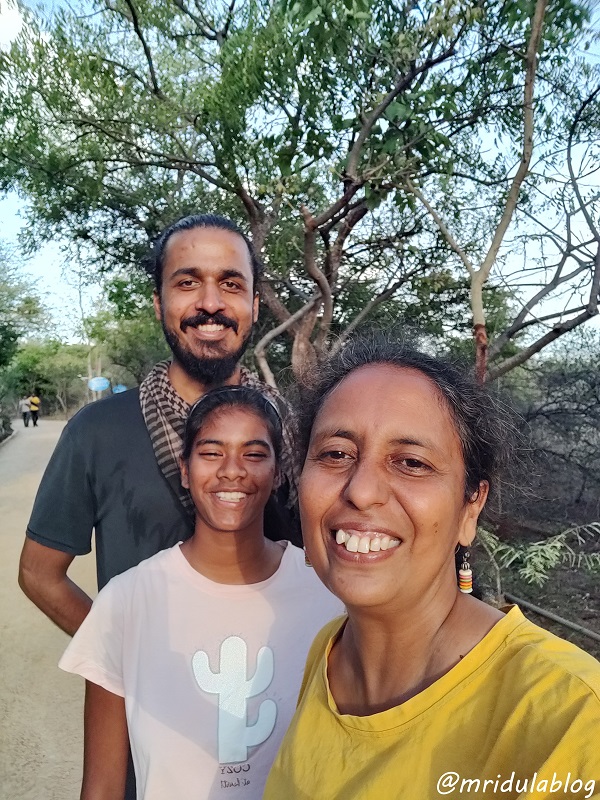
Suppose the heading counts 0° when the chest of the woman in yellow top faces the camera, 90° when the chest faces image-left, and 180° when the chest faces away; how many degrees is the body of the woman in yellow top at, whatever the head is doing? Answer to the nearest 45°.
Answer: approximately 45°

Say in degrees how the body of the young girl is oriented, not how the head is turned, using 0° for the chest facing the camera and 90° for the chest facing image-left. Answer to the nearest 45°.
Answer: approximately 0°

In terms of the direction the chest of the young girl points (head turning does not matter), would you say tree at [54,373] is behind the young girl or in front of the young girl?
behind

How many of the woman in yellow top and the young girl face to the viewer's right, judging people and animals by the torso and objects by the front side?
0

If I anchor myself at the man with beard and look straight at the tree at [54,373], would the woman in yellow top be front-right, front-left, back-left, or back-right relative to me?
back-right
